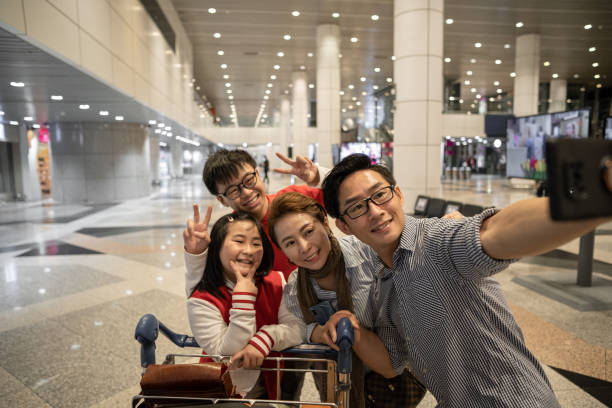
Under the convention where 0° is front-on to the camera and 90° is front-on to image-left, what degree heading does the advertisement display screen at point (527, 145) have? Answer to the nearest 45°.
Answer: approximately 45°

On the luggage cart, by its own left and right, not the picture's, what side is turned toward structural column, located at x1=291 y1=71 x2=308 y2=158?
back

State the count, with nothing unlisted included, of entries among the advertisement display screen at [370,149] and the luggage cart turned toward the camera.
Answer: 2

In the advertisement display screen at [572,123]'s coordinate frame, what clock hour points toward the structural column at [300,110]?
The structural column is roughly at 3 o'clock from the advertisement display screen.

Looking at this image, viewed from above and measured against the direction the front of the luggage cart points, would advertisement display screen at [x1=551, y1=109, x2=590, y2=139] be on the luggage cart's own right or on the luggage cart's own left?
on the luggage cart's own left

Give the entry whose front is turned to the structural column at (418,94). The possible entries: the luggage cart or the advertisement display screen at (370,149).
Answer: the advertisement display screen

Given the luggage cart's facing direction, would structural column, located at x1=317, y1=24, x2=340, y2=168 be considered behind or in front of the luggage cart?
behind

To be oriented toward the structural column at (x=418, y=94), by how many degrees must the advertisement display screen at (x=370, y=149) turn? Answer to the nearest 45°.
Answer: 0° — it already faces it

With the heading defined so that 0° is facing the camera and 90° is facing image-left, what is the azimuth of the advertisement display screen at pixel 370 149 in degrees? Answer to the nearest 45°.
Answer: approximately 0°

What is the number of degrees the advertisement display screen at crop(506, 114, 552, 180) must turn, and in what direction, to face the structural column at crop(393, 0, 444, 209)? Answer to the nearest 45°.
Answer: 0° — it already faces it
